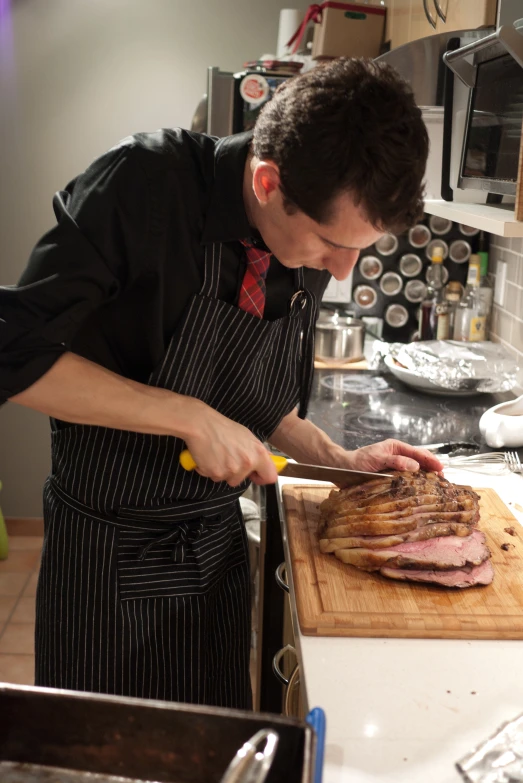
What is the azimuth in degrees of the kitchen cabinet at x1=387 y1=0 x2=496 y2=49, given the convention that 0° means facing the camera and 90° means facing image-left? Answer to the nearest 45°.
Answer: approximately 45°

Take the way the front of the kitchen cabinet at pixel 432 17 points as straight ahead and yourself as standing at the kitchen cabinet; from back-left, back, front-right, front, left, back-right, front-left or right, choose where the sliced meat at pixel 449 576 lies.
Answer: front-left

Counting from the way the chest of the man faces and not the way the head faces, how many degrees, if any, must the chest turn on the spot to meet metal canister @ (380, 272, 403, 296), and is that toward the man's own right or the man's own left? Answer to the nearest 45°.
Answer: approximately 135° to the man's own left

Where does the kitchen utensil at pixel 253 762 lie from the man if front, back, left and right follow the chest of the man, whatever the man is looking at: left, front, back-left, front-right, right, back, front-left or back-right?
front-right

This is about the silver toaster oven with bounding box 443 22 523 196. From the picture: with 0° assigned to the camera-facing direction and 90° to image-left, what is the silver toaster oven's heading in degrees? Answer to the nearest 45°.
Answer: approximately 45°
